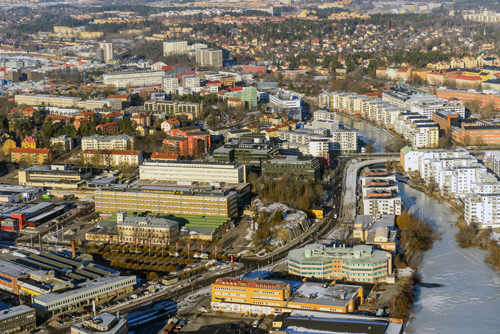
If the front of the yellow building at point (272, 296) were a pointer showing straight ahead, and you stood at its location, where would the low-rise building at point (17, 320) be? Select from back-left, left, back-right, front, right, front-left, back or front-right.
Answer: right

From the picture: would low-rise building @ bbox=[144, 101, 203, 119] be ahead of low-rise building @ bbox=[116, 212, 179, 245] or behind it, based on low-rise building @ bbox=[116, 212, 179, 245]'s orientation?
behind

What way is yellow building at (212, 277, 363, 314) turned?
toward the camera

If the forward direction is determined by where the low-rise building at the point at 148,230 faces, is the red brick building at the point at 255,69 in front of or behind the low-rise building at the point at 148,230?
behind

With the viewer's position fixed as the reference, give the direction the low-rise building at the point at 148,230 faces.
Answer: facing the viewer

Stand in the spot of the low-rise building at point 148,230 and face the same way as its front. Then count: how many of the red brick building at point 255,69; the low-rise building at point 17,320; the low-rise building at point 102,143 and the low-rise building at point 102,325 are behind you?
2

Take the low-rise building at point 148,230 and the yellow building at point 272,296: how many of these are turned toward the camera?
2

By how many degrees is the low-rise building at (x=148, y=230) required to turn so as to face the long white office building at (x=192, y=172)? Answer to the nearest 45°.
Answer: approximately 180°

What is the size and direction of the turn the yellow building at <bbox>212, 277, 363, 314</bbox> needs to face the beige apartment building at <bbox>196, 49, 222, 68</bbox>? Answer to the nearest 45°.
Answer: approximately 180°

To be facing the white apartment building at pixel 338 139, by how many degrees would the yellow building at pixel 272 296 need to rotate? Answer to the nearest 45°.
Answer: approximately 180°

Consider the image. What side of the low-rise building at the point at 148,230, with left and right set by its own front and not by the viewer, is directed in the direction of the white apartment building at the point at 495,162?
left

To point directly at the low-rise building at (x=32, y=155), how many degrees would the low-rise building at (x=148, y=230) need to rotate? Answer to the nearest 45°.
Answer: approximately 135° to its right

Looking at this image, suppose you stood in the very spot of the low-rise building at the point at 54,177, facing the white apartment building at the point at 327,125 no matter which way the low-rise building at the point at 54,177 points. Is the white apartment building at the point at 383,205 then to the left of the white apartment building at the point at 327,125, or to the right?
right

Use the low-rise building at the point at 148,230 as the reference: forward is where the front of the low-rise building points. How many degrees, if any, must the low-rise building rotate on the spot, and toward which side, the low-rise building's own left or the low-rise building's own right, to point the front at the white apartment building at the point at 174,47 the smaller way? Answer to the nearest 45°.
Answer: approximately 180°

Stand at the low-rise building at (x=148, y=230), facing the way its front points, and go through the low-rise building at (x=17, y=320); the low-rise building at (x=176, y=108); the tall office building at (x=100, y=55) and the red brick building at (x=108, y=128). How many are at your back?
3

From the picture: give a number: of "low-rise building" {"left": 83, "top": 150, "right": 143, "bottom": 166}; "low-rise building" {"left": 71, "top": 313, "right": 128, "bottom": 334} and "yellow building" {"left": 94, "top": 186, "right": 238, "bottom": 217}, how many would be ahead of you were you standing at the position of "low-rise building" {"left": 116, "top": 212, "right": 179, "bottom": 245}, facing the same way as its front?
1

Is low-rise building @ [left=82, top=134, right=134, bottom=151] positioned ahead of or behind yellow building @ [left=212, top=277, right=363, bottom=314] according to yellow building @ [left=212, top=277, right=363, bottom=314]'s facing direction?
behind

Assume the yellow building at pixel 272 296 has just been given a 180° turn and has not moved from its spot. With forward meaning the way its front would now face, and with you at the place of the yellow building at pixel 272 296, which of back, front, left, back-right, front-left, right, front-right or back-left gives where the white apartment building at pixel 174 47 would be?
front
